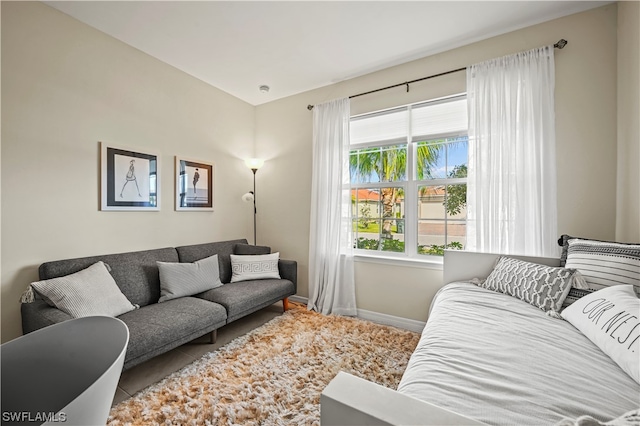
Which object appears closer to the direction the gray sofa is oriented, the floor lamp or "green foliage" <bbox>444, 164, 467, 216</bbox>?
the green foliage

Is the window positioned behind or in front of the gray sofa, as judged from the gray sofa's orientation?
in front

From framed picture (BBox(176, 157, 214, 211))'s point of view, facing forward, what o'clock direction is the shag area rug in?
The shag area rug is roughly at 1 o'clock from the framed picture.

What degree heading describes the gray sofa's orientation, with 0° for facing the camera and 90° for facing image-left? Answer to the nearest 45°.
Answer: approximately 315°

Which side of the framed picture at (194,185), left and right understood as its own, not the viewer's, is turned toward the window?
front

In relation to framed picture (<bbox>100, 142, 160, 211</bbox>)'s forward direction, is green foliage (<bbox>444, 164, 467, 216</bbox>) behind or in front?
in front

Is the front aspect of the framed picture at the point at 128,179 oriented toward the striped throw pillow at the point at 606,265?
yes

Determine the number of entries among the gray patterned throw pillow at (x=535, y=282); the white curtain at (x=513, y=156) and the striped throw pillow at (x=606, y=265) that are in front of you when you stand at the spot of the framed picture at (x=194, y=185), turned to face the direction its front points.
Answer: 3

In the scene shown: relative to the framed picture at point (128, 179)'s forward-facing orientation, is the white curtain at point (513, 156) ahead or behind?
ahead

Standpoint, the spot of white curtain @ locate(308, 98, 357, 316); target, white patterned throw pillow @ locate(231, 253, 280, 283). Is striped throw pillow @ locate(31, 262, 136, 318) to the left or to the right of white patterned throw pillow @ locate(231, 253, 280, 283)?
left

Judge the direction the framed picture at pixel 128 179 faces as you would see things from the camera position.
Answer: facing the viewer and to the right of the viewer
